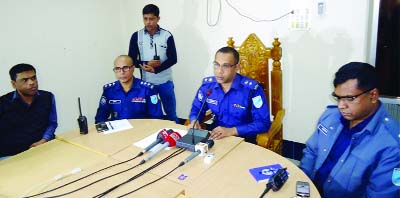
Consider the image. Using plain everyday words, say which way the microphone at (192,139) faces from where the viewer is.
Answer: facing away from the viewer and to the right of the viewer

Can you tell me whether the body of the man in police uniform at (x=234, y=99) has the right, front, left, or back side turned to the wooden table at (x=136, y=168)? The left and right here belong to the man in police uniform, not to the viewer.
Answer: front

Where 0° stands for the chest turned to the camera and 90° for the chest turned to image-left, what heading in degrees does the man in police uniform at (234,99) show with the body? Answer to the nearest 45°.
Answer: approximately 45°

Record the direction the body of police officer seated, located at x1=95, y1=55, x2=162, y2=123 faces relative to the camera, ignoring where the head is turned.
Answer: toward the camera

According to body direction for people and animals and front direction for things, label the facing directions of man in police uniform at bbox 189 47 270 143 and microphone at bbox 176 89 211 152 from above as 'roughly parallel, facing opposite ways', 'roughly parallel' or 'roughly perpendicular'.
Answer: roughly parallel, facing opposite ways

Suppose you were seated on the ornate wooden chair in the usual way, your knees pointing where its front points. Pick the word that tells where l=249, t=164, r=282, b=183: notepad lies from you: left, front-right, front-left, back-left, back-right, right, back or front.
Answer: front-left

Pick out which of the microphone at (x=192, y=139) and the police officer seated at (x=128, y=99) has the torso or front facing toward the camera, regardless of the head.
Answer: the police officer seated

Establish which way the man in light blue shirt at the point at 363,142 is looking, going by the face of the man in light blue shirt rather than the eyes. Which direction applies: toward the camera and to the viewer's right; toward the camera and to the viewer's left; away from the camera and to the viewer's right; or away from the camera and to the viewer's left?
toward the camera and to the viewer's left

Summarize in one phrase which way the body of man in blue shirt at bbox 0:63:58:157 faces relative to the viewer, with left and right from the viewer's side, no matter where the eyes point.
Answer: facing the viewer and to the right of the viewer

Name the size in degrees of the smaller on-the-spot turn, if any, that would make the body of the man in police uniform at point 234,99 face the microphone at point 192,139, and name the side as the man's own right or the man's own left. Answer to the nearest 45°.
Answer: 0° — they already face it

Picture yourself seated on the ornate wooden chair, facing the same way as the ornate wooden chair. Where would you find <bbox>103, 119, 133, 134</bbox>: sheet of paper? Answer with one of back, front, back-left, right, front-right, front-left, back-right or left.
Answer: front

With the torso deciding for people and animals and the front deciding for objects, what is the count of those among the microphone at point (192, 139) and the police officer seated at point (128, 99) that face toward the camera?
1

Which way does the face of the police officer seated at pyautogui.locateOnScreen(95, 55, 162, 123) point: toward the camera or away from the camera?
toward the camera

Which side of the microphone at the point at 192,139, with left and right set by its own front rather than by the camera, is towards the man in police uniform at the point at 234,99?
front

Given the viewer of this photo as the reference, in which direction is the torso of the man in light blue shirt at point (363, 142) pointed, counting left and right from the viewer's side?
facing the viewer and to the left of the viewer
